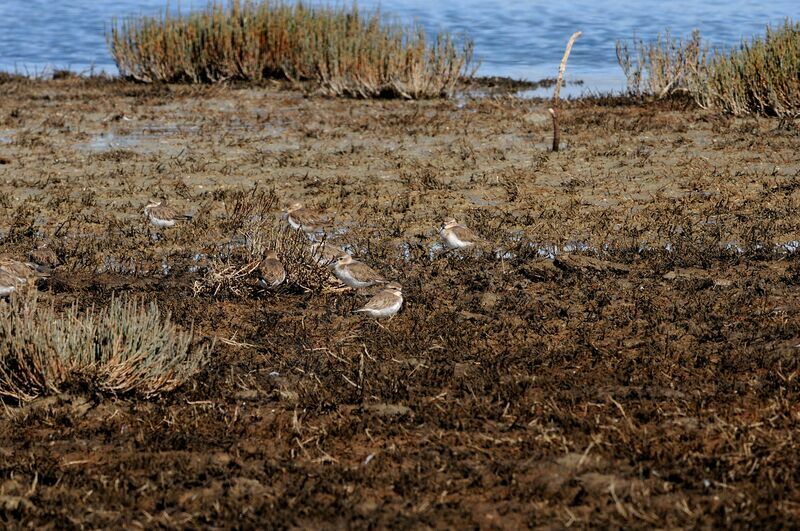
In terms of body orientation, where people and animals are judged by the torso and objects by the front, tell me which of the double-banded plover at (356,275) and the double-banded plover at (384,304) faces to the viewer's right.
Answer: the double-banded plover at (384,304)

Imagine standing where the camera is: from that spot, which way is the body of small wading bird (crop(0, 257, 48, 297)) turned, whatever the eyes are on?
to the viewer's left

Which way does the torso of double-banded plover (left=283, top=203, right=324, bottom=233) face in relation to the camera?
to the viewer's left

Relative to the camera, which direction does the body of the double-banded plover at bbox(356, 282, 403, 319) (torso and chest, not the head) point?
to the viewer's right

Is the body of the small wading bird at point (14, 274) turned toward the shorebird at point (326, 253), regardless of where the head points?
no

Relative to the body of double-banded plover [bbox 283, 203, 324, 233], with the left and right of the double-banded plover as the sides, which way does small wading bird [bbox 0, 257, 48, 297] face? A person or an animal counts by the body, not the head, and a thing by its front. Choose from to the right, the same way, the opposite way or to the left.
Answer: the same way

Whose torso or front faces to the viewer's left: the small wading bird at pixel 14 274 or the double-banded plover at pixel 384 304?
the small wading bird

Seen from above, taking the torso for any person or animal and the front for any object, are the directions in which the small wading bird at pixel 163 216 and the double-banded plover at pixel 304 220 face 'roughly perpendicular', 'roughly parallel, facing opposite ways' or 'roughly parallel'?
roughly parallel

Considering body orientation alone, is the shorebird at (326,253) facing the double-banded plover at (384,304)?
no

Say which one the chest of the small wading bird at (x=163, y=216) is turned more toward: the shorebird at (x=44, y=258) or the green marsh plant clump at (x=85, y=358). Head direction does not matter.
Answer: the shorebird

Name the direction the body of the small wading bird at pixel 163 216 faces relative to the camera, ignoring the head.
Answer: to the viewer's left

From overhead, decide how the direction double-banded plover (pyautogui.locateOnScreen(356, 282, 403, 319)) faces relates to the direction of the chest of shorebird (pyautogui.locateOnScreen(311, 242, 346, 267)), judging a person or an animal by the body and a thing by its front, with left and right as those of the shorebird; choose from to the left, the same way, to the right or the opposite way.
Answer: the opposite way

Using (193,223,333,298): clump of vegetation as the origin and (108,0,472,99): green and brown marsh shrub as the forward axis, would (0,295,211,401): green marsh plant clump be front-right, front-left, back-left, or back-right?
back-left

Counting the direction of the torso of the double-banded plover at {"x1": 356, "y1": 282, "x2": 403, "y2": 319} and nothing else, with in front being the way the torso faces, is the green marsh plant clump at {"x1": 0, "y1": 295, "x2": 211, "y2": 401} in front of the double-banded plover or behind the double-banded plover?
behind

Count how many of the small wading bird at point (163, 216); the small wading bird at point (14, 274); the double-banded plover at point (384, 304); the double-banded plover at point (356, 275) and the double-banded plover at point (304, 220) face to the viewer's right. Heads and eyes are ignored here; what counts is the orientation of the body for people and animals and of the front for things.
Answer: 1

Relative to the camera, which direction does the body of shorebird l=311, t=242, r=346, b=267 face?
to the viewer's left

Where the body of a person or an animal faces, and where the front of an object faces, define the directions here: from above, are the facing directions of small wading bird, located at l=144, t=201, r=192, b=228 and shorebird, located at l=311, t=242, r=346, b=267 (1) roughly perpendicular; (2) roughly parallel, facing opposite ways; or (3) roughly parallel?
roughly parallel
